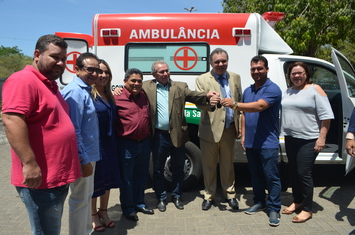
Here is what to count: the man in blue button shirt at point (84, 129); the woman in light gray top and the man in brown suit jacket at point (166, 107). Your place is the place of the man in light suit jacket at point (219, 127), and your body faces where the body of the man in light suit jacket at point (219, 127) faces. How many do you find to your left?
1

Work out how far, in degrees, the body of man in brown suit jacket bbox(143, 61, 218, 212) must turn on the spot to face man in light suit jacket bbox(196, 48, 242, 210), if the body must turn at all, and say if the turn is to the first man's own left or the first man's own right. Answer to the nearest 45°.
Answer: approximately 90° to the first man's own left

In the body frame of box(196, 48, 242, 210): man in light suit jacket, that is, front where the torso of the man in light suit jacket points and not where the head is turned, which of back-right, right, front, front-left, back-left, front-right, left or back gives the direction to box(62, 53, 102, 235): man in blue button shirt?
front-right

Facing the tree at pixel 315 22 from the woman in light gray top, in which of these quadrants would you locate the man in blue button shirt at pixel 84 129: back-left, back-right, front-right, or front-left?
back-left

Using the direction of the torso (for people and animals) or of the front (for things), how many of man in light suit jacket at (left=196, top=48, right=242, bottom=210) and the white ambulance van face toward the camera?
1

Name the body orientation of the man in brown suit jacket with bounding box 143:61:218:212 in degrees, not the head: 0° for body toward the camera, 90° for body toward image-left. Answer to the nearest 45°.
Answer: approximately 0°
